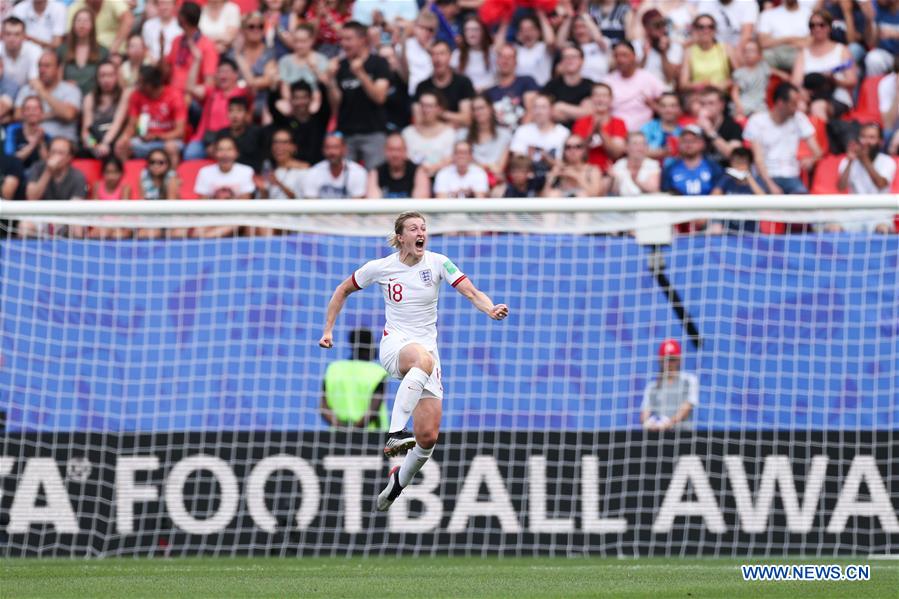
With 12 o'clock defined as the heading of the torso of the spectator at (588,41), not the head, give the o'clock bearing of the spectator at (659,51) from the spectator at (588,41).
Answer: the spectator at (659,51) is roughly at 9 o'clock from the spectator at (588,41).

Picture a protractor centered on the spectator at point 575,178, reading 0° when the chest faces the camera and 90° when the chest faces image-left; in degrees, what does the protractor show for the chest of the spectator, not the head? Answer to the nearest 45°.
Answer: approximately 0°

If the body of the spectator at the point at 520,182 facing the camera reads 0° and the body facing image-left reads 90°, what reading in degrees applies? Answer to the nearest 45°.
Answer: approximately 0°

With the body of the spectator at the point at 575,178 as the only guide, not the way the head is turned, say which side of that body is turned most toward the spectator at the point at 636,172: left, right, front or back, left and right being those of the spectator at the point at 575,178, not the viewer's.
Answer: left
